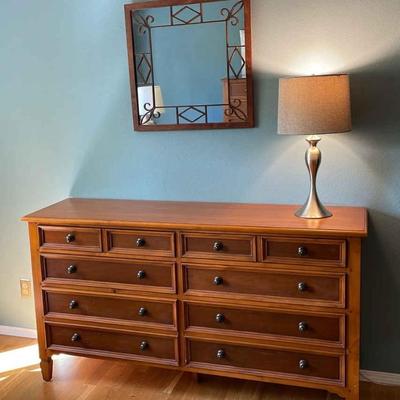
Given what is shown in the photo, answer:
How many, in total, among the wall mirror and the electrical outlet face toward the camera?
2

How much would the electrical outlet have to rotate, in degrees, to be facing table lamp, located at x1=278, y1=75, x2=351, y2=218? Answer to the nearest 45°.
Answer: approximately 45° to its left

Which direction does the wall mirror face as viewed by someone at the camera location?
facing the viewer

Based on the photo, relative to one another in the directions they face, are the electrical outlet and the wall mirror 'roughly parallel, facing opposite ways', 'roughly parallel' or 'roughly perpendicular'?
roughly parallel

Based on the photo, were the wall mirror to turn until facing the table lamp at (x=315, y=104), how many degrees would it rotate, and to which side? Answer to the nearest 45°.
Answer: approximately 45° to its left

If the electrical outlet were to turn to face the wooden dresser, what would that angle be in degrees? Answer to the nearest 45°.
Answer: approximately 45° to its left

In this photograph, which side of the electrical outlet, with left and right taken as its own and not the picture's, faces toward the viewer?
front
